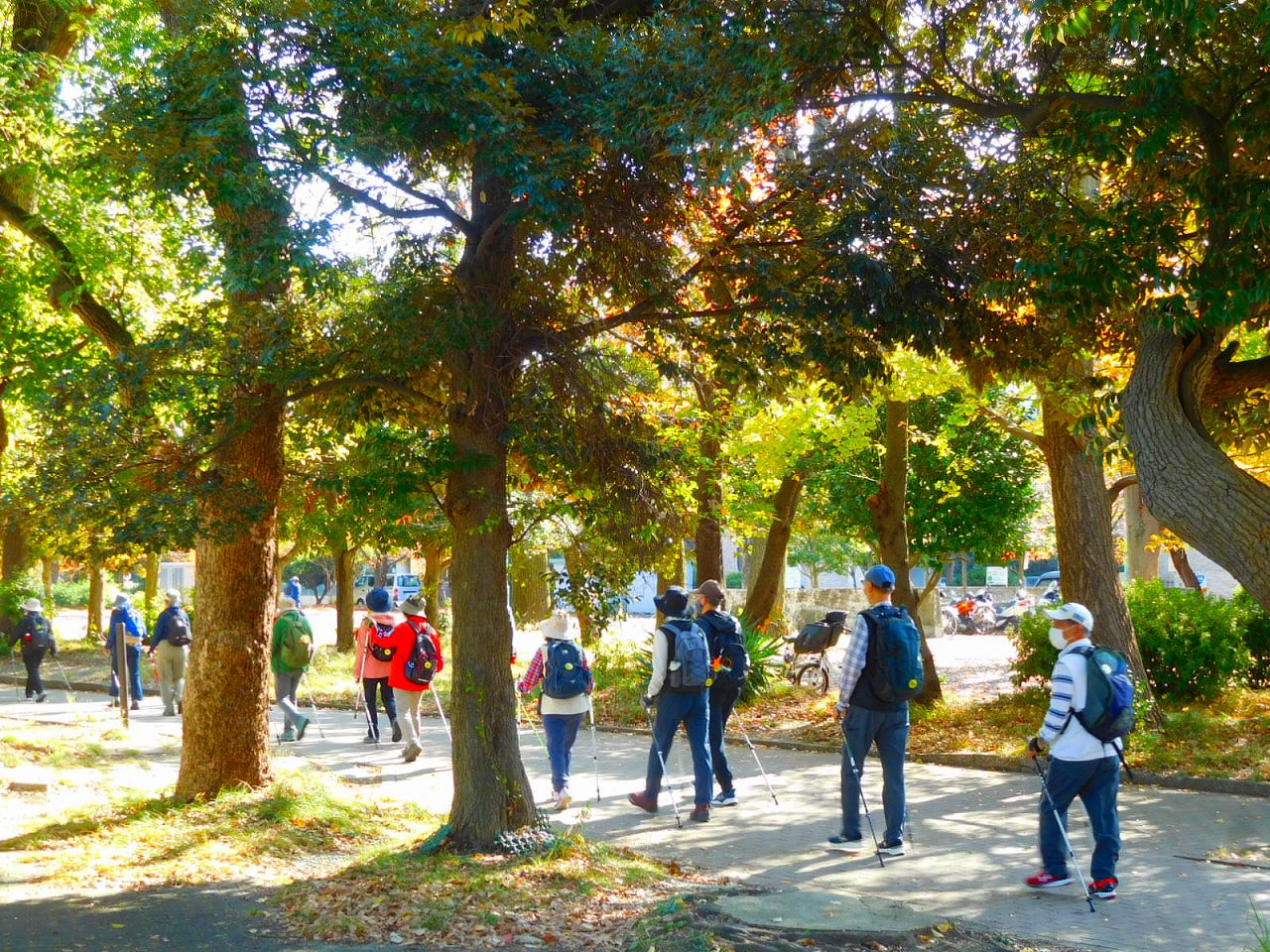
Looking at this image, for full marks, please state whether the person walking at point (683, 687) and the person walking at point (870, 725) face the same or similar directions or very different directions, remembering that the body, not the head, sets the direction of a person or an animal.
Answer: same or similar directions

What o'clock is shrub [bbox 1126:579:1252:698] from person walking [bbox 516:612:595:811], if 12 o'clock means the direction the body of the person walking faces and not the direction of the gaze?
The shrub is roughly at 2 o'clock from the person walking.

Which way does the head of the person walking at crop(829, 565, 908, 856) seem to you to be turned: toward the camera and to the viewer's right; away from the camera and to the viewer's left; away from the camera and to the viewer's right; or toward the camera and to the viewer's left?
away from the camera and to the viewer's left

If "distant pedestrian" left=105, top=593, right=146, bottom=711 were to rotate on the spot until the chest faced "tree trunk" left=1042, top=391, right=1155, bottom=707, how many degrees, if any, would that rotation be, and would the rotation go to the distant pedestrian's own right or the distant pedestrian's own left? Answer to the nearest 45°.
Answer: approximately 135° to the distant pedestrian's own right

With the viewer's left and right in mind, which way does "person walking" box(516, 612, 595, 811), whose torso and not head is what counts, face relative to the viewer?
facing away from the viewer

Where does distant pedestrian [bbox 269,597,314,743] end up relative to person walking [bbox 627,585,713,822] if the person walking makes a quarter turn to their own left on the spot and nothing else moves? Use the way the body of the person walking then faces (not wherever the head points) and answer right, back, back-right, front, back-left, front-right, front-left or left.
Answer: right

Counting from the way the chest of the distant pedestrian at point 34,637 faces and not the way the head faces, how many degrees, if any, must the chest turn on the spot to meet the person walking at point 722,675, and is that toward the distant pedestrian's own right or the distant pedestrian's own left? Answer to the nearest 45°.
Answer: approximately 135° to the distant pedestrian's own right

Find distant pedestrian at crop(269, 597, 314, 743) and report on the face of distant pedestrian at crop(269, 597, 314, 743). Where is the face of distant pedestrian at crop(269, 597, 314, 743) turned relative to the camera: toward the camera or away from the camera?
away from the camera

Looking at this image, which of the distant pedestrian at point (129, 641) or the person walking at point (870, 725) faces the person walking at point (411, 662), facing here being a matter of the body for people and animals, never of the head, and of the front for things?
the person walking at point (870, 725)

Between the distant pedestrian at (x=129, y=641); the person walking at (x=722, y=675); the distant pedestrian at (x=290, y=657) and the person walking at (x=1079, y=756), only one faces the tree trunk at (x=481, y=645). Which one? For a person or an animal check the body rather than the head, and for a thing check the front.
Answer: the person walking at (x=1079, y=756)

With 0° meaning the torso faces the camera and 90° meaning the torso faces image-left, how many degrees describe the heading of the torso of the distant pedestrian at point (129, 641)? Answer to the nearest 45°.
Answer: approximately 180°

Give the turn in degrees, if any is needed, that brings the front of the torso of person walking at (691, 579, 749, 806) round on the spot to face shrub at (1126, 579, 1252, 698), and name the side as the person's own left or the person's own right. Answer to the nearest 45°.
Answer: approximately 90° to the person's own right

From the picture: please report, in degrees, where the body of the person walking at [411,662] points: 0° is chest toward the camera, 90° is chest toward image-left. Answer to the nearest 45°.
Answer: approximately 135°

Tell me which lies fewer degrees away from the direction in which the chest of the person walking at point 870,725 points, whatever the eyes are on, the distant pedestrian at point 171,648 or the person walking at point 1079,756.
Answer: the distant pedestrian

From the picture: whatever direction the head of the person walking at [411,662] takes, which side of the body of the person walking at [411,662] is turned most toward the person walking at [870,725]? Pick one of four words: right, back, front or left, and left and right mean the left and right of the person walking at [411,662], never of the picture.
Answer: back

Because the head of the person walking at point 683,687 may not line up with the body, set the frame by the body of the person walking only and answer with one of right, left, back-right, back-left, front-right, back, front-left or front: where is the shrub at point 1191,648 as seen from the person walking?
right
